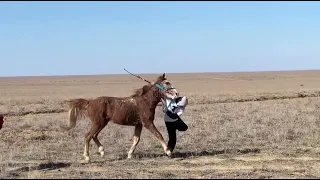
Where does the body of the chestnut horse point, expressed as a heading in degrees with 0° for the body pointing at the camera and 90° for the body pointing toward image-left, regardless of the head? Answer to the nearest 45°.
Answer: approximately 270°

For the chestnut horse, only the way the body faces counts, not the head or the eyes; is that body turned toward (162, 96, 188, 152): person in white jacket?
yes
